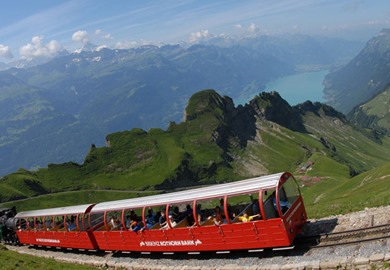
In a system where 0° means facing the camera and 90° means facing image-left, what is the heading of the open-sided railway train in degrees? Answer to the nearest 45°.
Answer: approximately 315°
